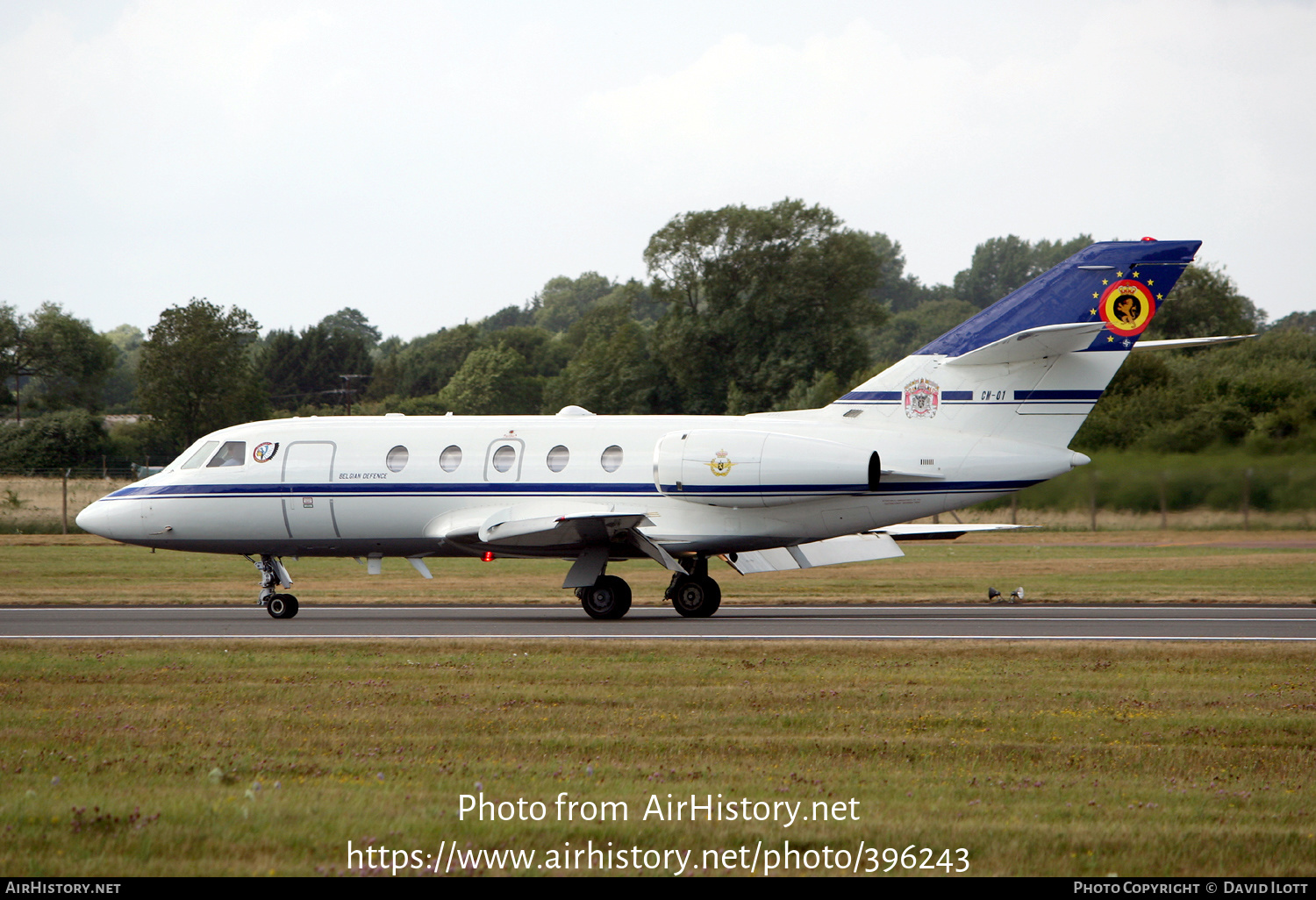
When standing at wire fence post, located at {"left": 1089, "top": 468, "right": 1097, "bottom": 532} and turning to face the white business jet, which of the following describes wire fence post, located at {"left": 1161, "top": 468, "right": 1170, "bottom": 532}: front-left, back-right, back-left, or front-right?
back-left

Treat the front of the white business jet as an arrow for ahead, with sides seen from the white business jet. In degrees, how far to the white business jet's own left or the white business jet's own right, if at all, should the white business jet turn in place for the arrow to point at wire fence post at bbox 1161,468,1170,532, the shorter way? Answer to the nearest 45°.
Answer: approximately 135° to the white business jet's own right

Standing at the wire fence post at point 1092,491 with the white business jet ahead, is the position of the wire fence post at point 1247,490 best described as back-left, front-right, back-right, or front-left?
back-left

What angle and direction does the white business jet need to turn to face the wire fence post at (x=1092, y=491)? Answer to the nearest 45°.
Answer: approximately 135° to its right

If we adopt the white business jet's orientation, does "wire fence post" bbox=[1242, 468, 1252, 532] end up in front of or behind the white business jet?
behind

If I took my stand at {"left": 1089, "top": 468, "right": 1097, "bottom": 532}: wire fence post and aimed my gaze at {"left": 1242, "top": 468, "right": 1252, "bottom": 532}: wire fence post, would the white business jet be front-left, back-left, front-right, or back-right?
back-right

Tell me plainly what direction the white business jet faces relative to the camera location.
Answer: facing to the left of the viewer
